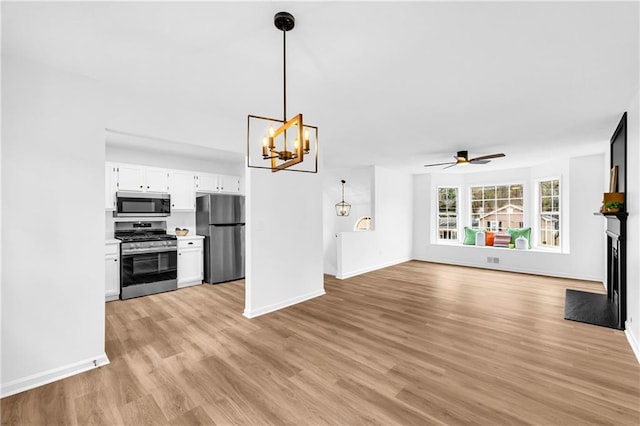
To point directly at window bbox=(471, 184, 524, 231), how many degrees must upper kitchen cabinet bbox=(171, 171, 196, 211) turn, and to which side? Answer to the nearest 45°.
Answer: approximately 90° to its left

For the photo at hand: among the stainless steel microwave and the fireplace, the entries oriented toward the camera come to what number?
1

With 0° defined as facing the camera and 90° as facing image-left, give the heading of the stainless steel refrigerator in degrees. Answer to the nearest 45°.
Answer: approximately 315°

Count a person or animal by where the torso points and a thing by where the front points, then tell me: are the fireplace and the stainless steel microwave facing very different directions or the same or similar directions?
very different directions

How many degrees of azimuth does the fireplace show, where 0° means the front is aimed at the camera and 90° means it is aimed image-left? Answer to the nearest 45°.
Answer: approximately 90°

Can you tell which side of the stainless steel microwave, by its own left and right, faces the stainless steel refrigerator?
left

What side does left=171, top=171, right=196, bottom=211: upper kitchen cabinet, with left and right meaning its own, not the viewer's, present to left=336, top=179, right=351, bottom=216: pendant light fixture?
left
